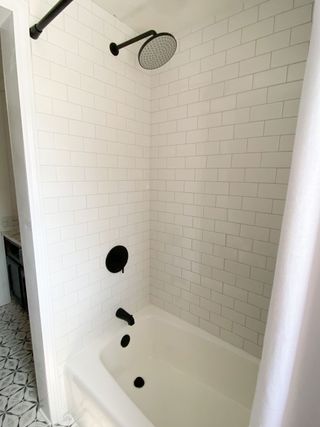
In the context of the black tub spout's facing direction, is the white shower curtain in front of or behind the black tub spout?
in front

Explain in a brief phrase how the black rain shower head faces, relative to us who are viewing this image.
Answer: facing the viewer and to the right of the viewer

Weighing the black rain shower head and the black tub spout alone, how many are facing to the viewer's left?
0

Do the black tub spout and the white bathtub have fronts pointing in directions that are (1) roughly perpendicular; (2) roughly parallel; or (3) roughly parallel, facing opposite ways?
roughly perpendicular

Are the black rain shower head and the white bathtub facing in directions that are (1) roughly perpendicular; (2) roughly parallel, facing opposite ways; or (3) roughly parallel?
roughly perpendicular

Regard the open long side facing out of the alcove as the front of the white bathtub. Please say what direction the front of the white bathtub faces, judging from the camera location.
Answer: facing the viewer and to the left of the viewer
